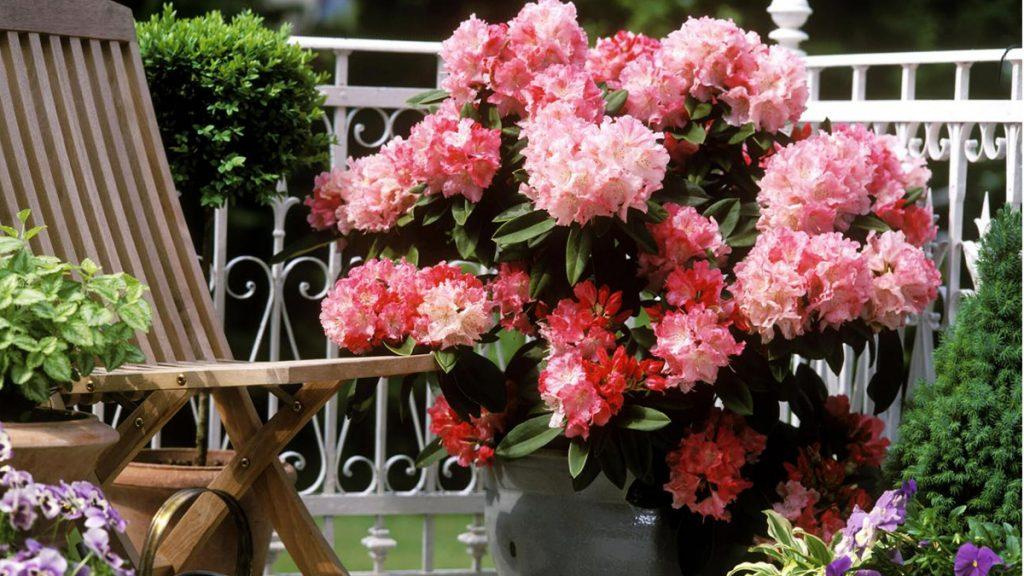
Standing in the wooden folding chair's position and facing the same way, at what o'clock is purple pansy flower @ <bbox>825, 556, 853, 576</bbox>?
The purple pansy flower is roughly at 12 o'clock from the wooden folding chair.

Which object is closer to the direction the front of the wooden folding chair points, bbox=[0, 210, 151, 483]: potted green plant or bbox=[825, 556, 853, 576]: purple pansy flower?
the purple pansy flower

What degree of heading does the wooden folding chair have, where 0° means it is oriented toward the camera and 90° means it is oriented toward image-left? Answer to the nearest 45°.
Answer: approximately 315°

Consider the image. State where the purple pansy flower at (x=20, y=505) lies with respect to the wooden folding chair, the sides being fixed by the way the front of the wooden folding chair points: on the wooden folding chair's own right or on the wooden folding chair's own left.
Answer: on the wooden folding chair's own right
